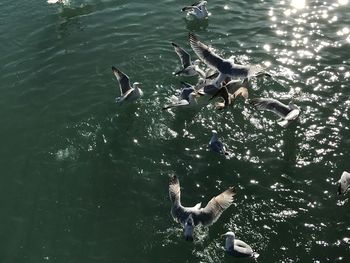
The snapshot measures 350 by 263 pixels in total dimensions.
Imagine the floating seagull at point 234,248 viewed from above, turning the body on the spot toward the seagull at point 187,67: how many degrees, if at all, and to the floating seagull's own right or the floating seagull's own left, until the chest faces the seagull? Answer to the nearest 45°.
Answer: approximately 90° to the floating seagull's own right

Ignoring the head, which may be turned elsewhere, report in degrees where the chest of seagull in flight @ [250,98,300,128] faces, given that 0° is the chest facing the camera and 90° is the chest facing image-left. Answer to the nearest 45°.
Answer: approximately 225°

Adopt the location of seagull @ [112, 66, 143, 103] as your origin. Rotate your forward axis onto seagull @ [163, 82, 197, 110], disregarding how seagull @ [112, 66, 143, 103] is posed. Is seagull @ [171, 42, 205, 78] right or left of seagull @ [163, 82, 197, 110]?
left

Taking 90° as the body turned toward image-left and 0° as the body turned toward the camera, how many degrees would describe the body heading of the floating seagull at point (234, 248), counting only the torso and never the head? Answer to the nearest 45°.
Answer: approximately 90°

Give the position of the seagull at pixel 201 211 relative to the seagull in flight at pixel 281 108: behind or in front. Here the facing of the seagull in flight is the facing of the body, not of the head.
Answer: behind

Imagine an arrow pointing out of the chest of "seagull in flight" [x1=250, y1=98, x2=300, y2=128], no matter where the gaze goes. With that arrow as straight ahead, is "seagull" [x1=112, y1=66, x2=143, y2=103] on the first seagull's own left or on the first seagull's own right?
on the first seagull's own left
